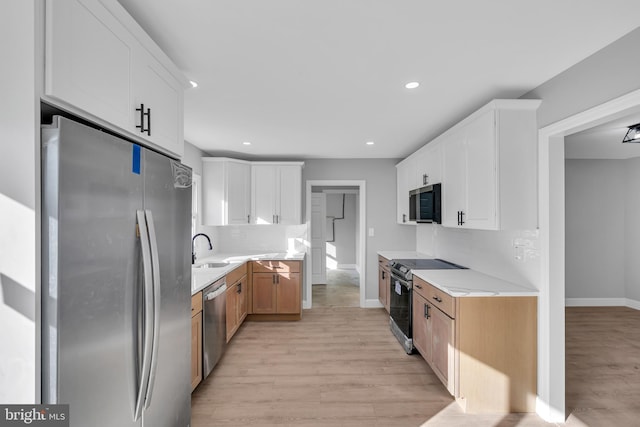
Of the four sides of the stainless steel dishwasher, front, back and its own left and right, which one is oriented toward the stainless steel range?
front

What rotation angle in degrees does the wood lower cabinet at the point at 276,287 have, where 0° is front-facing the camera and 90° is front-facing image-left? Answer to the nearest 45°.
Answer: approximately 0°

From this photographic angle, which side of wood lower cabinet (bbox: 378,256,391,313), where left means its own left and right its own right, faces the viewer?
left

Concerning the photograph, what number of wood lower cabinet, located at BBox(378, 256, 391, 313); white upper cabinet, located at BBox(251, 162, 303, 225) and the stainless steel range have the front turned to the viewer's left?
2

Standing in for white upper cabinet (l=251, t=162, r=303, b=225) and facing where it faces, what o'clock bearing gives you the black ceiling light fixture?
The black ceiling light fixture is roughly at 10 o'clock from the white upper cabinet.

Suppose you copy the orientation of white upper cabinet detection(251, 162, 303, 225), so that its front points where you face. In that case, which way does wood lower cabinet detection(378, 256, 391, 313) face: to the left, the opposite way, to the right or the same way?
to the right

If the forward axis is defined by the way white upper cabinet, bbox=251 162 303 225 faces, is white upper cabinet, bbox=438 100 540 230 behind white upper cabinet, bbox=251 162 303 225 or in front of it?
in front

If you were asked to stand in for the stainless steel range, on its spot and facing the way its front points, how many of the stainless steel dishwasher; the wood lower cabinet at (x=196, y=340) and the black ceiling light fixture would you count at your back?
1

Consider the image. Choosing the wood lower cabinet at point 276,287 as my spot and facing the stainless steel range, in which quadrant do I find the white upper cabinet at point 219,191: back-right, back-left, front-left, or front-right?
back-right

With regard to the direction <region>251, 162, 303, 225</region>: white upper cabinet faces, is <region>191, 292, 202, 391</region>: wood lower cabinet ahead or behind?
ahead

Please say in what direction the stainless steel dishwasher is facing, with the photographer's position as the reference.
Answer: facing to the right of the viewer

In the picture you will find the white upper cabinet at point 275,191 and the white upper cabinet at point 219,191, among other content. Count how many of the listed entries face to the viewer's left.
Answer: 0

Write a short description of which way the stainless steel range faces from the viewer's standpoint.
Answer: facing to the left of the viewer

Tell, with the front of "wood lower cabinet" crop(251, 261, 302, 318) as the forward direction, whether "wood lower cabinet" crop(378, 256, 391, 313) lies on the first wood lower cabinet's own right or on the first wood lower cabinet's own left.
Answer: on the first wood lower cabinet's own left

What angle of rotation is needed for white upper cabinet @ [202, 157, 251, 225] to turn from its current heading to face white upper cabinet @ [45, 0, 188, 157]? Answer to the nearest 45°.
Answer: approximately 45° to its right
